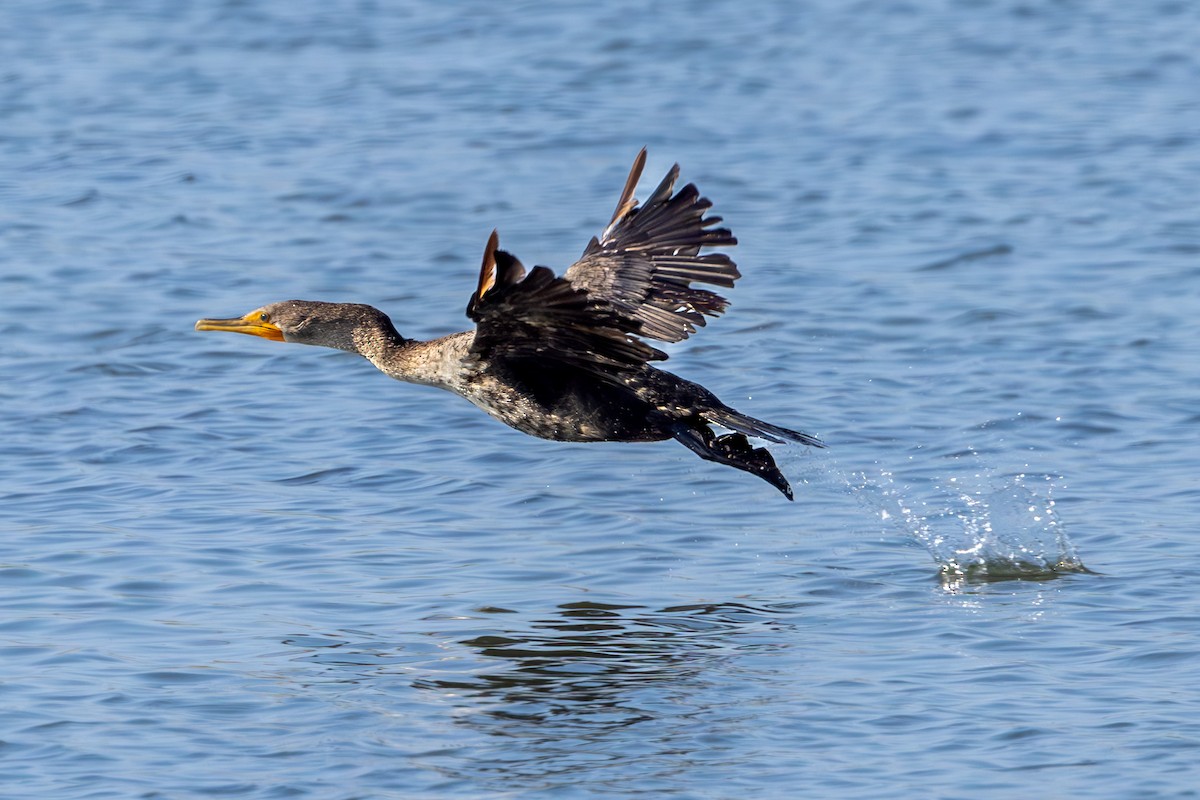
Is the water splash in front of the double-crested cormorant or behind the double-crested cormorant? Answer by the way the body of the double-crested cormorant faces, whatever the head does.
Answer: behind

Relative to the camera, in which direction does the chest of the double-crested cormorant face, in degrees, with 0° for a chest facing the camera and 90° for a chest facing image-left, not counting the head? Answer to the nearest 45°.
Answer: approximately 90°
